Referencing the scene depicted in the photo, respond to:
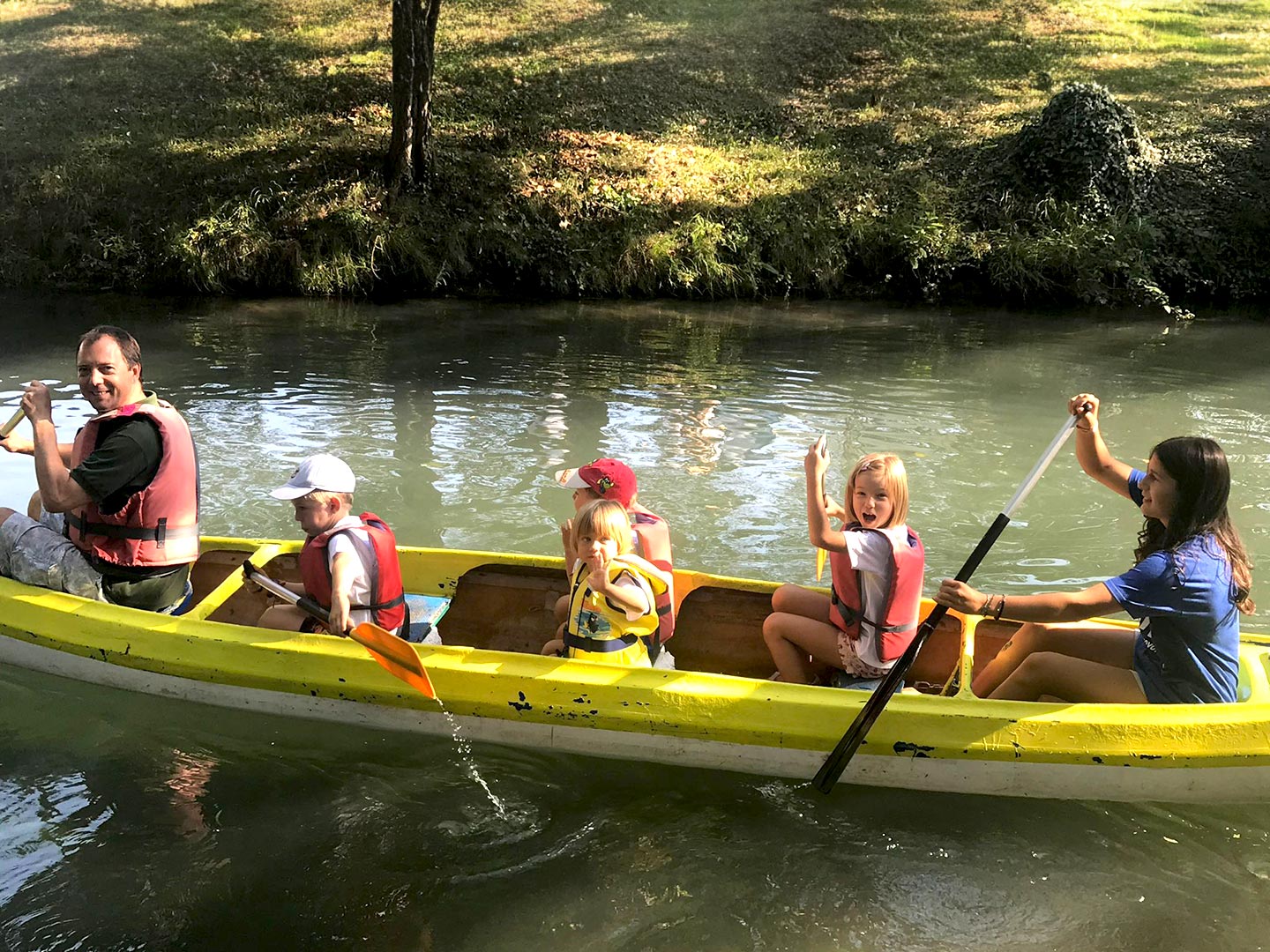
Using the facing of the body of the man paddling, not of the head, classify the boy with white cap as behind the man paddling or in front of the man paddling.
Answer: behind

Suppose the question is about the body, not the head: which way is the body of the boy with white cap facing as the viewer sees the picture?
to the viewer's left

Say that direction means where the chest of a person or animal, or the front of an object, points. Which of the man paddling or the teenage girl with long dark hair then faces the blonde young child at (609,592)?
the teenage girl with long dark hair

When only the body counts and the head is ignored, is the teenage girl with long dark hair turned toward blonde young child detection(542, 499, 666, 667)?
yes

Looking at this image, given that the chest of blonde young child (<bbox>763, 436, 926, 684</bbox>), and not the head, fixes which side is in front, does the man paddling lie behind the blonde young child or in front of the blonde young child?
in front

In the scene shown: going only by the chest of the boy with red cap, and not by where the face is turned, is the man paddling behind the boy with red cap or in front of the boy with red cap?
in front

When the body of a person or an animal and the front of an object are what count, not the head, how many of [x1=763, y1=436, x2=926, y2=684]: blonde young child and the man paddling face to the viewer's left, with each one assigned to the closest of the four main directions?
2

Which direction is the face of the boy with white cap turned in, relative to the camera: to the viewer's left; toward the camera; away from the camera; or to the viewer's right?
to the viewer's left

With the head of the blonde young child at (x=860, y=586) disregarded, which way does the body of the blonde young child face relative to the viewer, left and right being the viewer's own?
facing to the left of the viewer

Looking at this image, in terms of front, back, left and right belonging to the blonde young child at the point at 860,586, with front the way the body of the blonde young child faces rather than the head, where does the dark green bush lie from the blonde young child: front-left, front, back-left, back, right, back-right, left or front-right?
right

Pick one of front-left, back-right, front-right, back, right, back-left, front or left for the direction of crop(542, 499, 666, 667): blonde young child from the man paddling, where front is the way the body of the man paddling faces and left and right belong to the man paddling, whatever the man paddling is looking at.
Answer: back-left

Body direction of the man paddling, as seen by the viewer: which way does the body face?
to the viewer's left

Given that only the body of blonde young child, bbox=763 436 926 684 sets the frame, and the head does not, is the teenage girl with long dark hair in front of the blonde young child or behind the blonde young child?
behind

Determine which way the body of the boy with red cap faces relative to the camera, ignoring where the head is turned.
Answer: to the viewer's left

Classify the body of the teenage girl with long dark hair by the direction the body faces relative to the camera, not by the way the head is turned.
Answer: to the viewer's left

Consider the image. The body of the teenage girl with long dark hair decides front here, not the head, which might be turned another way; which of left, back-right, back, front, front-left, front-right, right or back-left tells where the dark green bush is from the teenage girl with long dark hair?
right
